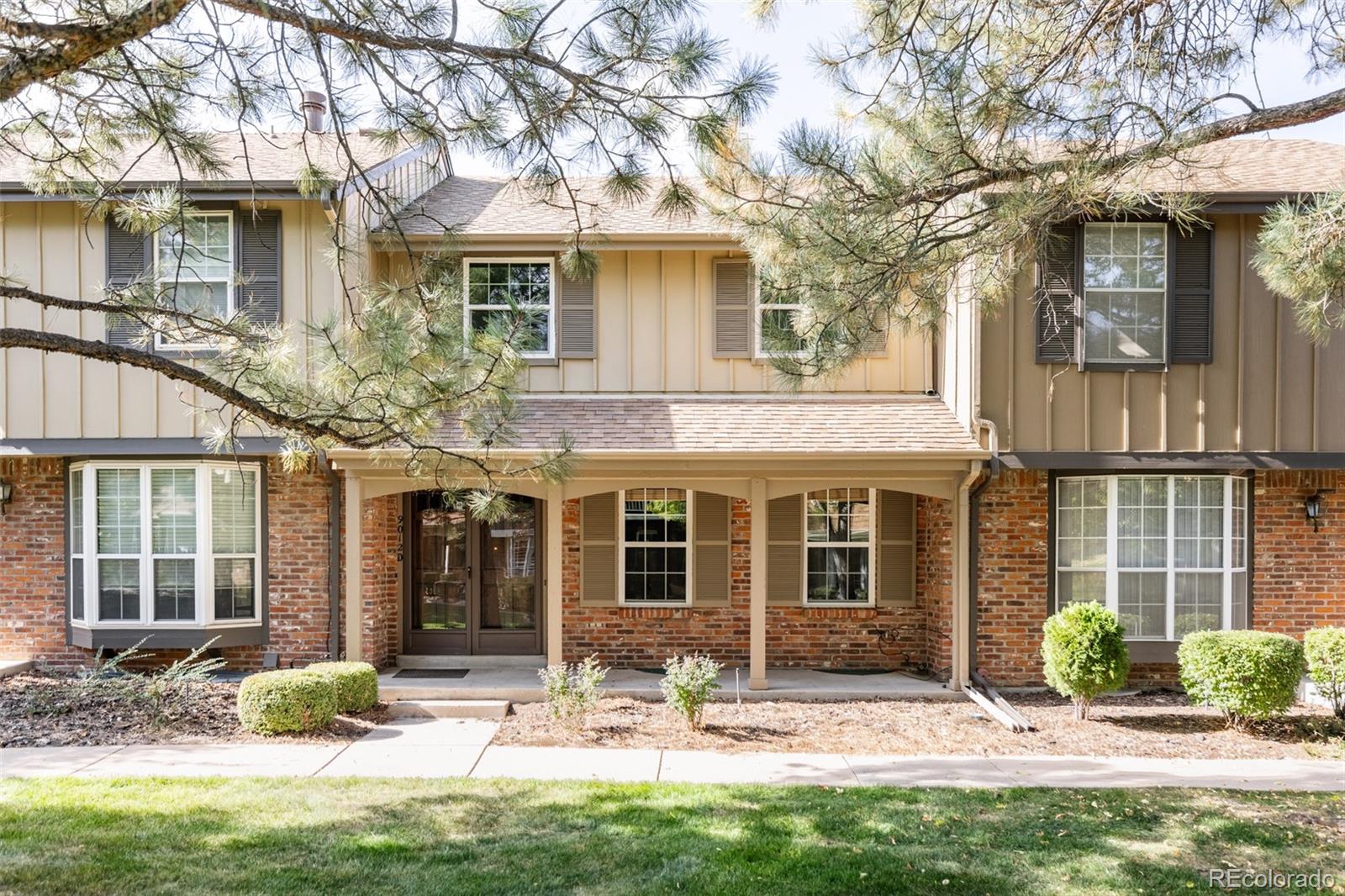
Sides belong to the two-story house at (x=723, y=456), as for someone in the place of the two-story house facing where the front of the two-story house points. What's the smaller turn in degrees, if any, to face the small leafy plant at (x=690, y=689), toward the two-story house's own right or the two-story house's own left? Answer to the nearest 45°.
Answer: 0° — it already faces it

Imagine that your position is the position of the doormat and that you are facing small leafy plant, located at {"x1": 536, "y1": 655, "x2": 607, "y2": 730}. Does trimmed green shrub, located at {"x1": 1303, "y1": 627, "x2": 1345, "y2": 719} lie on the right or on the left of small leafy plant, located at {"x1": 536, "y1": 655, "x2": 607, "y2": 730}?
left

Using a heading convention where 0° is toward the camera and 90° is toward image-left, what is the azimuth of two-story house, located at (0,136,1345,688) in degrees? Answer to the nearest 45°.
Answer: approximately 0°

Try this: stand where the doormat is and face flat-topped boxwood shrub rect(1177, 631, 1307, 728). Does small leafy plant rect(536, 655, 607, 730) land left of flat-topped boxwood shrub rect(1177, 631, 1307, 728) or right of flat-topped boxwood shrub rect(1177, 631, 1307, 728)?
right
